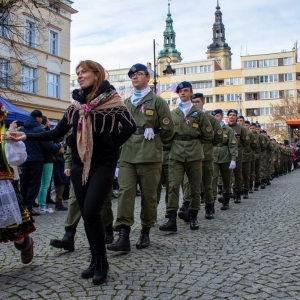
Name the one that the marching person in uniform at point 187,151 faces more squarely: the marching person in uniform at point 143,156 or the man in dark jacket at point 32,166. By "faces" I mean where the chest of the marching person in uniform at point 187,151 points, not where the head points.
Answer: the marching person in uniform

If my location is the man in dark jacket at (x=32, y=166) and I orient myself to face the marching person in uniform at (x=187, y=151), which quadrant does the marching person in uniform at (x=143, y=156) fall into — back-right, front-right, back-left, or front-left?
front-right

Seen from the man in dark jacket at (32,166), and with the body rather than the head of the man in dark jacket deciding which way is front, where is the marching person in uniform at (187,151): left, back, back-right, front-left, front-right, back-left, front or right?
front-right

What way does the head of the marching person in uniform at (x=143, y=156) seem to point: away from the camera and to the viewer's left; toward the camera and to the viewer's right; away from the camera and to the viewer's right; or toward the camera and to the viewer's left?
toward the camera and to the viewer's left

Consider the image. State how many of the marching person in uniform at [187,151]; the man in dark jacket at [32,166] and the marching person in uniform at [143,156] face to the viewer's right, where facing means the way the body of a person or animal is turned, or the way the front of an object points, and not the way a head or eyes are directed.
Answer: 1

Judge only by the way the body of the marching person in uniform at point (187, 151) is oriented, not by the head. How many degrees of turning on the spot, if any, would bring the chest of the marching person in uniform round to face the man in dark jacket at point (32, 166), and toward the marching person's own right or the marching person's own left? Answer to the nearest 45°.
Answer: approximately 90° to the marching person's own right

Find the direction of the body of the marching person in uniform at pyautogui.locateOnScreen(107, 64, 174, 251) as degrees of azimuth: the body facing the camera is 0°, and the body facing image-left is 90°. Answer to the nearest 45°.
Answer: approximately 45°

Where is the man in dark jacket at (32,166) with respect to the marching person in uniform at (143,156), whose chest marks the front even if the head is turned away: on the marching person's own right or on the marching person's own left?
on the marching person's own right

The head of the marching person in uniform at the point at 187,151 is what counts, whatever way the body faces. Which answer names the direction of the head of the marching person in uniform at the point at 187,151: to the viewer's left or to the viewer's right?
to the viewer's left

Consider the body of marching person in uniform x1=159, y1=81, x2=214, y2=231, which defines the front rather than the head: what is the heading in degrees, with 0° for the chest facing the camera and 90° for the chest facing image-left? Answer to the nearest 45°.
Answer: approximately 45°

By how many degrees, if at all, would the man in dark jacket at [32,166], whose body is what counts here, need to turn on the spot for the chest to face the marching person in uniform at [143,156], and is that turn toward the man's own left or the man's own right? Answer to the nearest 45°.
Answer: approximately 90° to the man's own right

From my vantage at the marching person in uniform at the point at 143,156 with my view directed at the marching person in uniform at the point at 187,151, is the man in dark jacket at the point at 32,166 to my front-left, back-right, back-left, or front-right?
front-left

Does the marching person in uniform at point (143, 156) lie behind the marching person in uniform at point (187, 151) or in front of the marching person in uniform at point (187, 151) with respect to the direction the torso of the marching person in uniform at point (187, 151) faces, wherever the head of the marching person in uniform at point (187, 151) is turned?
in front

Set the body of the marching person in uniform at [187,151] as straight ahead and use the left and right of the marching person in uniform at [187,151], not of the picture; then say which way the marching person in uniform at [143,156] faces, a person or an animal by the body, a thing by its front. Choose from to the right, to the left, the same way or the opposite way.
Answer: the same way
